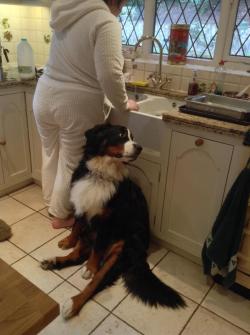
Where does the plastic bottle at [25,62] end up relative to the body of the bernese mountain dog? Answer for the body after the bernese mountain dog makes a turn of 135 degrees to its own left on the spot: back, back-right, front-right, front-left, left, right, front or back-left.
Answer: back-left

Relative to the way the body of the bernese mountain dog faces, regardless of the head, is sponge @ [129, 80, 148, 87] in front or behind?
behind

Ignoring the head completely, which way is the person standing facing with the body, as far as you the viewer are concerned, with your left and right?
facing away from the viewer and to the right of the viewer

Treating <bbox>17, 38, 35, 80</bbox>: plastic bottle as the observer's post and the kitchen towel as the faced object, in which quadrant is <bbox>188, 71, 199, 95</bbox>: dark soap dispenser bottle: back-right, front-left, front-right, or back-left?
front-left

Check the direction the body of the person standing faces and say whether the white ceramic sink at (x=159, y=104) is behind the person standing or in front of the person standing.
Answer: in front

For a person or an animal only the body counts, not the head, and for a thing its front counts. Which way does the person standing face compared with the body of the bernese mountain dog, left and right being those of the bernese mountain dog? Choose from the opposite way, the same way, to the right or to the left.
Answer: the opposite way

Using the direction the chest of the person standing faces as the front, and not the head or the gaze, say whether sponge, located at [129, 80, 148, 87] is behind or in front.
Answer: in front

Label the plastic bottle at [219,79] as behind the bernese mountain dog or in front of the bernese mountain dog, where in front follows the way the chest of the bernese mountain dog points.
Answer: behind

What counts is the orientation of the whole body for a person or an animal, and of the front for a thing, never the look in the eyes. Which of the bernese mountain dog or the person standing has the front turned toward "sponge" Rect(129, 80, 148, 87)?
the person standing

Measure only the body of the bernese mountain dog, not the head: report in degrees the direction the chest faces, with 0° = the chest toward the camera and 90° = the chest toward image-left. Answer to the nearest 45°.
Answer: approximately 45°

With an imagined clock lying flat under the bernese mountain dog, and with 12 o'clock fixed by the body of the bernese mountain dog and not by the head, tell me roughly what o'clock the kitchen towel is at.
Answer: The kitchen towel is roughly at 8 o'clock from the bernese mountain dog.
